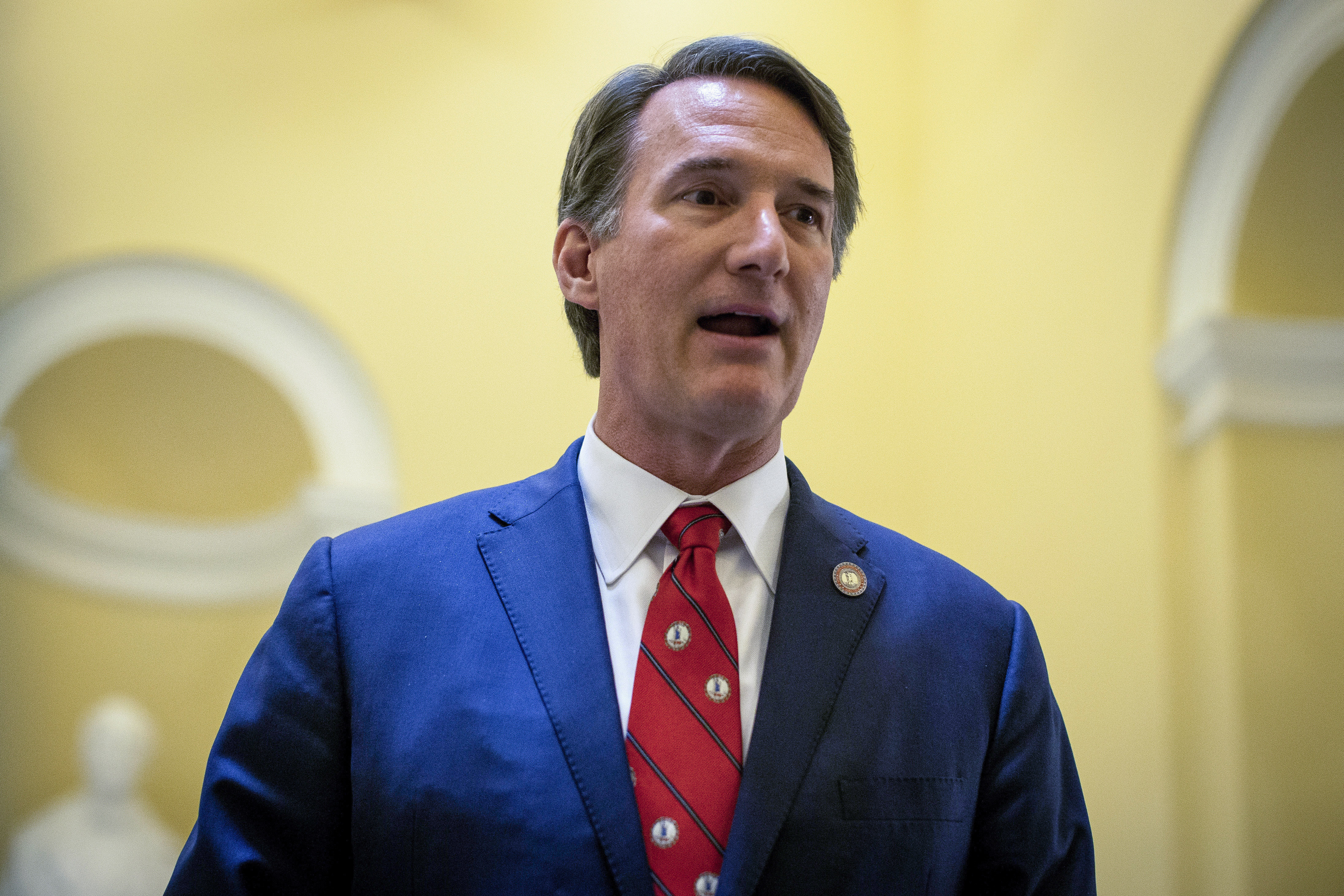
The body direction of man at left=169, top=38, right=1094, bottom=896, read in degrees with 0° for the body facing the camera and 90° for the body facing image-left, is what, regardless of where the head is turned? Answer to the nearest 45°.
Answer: approximately 0°

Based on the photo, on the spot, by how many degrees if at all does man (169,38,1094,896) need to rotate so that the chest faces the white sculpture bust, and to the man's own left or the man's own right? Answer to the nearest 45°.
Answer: approximately 135° to the man's own right

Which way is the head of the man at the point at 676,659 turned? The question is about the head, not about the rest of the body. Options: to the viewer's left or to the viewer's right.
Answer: to the viewer's right
